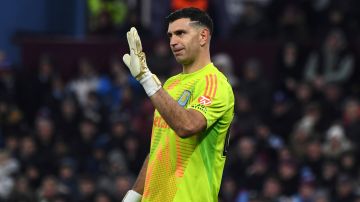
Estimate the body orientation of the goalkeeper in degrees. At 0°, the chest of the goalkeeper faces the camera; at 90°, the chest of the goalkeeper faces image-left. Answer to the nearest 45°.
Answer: approximately 45°

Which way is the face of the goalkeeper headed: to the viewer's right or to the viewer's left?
to the viewer's left

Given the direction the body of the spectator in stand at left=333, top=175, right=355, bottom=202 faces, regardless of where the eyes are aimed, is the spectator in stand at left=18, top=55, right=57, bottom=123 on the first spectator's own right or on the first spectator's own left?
on the first spectator's own right

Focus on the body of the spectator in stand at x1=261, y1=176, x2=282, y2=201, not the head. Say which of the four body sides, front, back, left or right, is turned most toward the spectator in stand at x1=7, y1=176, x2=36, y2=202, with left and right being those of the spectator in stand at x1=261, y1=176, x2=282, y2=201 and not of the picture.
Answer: right

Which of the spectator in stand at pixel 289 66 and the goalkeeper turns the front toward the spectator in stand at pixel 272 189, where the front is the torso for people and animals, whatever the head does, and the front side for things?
the spectator in stand at pixel 289 66

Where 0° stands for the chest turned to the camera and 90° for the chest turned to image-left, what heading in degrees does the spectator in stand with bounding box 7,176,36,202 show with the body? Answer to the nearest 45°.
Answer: approximately 0°

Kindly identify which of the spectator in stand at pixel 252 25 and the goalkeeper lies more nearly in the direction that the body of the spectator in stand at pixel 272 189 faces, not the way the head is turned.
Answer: the goalkeeper

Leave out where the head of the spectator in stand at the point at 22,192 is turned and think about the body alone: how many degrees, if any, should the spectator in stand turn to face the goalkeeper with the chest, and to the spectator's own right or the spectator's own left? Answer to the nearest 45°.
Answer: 0° — they already face them
